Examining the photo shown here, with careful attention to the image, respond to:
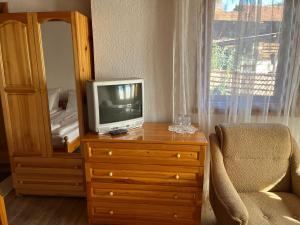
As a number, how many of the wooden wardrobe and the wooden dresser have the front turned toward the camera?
2

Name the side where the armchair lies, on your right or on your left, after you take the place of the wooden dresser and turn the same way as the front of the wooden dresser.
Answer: on your left

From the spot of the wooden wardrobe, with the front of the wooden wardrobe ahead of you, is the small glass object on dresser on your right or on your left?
on your left

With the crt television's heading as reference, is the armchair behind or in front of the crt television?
in front

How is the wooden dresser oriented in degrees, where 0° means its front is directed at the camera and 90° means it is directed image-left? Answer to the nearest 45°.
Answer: approximately 0°
